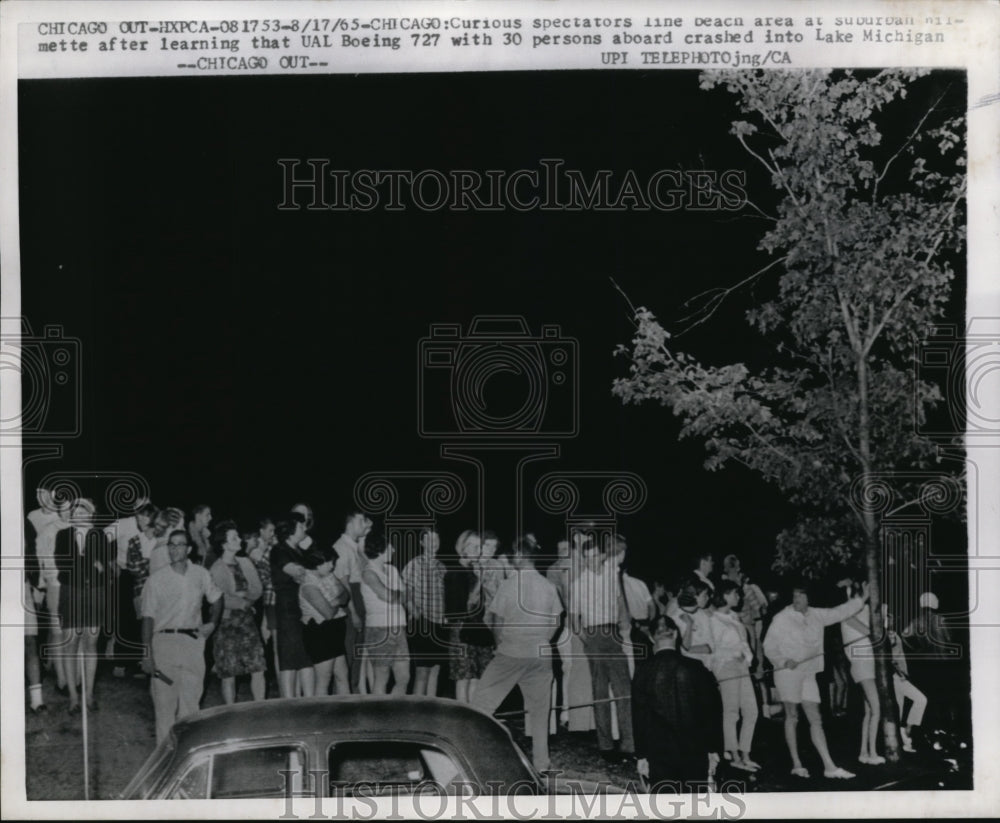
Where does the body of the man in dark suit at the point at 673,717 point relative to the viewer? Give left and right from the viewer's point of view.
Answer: facing away from the viewer

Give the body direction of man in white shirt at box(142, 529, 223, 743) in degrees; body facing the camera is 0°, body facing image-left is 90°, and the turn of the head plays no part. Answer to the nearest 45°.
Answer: approximately 0°

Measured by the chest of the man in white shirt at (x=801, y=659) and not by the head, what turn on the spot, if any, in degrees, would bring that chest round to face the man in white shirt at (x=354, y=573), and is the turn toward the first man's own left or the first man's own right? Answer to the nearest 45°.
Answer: approximately 135° to the first man's own right

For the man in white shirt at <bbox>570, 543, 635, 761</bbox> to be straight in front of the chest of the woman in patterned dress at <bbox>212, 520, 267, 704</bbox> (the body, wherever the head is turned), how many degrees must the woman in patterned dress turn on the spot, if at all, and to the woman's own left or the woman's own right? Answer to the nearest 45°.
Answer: approximately 45° to the woman's own left
